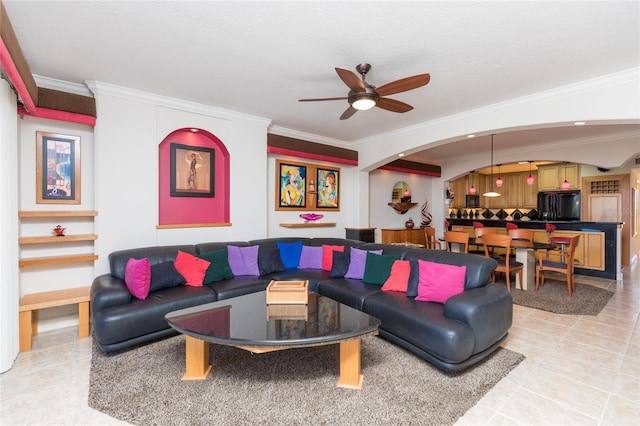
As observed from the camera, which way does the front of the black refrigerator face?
facing the viewer

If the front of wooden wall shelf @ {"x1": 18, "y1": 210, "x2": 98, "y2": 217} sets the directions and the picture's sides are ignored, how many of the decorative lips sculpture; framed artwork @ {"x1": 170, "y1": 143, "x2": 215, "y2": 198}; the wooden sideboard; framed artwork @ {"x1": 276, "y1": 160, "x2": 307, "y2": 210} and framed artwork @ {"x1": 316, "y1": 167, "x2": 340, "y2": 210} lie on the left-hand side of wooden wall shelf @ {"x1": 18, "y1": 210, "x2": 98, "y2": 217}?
5

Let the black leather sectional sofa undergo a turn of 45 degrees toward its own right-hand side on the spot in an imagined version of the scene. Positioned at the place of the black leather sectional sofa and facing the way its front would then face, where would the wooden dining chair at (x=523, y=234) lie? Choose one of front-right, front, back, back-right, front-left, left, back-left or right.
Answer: back

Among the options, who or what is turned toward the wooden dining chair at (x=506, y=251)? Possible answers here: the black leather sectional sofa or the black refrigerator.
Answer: the black refrigerator

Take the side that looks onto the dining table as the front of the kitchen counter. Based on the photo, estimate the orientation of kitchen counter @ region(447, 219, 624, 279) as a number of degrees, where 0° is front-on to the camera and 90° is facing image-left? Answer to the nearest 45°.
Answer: approximately 45°

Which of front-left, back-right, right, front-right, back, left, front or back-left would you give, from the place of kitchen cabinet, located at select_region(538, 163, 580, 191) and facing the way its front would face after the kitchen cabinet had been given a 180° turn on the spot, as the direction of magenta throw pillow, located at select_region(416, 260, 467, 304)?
back

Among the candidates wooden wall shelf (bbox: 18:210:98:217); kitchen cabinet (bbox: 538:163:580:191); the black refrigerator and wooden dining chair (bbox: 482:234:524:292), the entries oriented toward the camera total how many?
3

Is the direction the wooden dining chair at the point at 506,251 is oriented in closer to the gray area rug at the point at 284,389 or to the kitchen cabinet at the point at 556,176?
the kitchen cabinet

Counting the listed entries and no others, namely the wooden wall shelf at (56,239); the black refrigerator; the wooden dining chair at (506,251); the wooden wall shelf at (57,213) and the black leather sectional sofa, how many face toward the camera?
4

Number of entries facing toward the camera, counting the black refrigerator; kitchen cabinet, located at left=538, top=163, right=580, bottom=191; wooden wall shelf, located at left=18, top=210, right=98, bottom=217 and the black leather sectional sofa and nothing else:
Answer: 4

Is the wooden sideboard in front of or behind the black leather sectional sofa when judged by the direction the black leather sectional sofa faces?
behind

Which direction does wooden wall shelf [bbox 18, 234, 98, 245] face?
toward the camera
